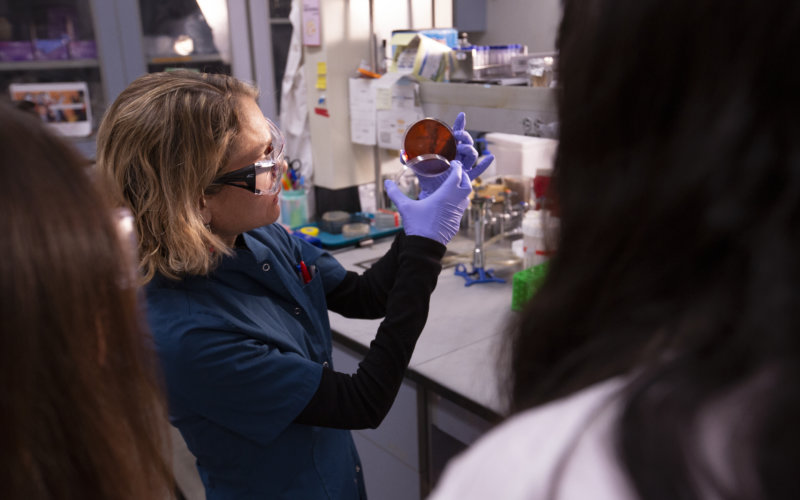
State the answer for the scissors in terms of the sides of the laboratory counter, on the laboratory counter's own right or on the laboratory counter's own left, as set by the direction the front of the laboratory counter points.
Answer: on the laboratory counter's own right

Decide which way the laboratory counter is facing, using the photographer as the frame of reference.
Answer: facing the viewer and to the left of the viewer

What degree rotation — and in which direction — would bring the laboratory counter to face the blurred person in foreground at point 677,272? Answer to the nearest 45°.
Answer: approximately 45° to its left

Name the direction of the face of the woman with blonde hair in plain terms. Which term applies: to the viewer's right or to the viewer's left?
to the viewer's right

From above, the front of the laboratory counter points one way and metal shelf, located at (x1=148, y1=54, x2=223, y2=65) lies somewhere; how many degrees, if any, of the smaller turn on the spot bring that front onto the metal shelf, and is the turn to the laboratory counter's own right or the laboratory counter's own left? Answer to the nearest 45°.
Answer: approximately 90° to the laboratory counter's own right

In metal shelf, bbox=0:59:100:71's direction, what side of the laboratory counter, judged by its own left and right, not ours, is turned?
right
